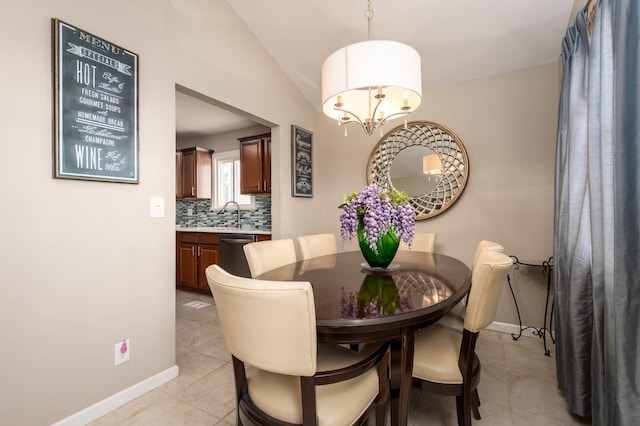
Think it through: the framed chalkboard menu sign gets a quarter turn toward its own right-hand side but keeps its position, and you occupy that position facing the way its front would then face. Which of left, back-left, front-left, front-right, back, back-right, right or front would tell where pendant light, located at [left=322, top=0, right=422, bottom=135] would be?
left

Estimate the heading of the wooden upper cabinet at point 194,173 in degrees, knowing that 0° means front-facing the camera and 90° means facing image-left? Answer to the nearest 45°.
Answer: approximately 45°

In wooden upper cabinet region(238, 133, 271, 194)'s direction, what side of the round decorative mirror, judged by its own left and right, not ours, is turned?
right

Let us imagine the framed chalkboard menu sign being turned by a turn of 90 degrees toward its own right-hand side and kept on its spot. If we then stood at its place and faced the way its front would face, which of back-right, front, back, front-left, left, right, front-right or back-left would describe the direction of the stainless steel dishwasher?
back

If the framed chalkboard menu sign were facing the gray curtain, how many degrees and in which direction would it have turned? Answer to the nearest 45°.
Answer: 0° — it already faces it

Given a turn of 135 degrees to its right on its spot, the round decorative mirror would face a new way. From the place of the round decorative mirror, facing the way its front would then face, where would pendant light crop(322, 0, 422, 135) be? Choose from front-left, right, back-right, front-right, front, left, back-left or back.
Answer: back-left

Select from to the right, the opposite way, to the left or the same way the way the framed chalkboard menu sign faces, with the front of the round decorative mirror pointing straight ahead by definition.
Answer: to the left

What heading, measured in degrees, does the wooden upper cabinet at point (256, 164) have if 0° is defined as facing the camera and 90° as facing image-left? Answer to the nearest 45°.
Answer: approximately 45°

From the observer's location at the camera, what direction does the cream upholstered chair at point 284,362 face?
facing away from the viewer and to the right of the viewer

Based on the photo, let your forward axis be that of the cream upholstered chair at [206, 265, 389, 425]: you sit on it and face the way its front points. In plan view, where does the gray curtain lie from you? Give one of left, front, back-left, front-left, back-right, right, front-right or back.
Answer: front-right

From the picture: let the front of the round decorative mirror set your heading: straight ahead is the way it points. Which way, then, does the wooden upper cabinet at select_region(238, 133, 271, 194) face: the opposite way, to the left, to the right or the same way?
the same way

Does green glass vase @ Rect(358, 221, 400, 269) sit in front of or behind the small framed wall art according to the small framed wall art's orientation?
in front

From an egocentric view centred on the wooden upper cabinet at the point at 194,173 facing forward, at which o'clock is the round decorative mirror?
The round decorative mirror is roughly at 9 o'clock from the wooden upper cabinet.

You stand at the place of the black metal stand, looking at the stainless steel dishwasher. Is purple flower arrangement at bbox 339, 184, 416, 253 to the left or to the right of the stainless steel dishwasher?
left

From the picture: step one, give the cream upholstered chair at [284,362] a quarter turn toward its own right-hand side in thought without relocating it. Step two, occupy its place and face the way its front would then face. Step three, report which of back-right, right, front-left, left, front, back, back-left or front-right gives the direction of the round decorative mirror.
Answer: left

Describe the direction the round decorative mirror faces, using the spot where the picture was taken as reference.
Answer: facing the viewer

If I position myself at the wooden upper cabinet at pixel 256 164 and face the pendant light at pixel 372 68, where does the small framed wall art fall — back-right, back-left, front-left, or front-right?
front-left

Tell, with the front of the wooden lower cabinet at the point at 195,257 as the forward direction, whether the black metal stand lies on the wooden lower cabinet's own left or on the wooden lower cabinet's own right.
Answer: on the wooden lower cabinet's own left

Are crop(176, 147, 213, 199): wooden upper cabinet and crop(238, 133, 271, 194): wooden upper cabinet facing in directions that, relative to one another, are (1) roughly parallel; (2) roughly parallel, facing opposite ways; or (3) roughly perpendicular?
roughly parallel

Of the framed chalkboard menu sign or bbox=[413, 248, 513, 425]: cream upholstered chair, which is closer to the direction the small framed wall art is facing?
the cream upholstered chair

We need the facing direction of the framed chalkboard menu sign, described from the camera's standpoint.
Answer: facing the viewer and to the right of the viewer
